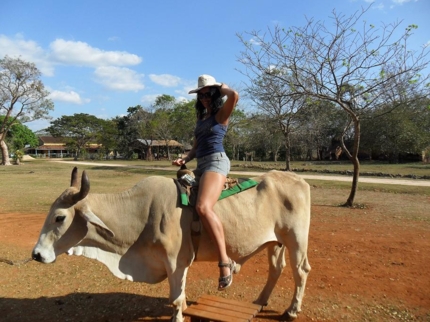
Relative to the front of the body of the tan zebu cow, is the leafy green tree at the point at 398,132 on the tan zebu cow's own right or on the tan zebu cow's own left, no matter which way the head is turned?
on the tan zebu cow's own right

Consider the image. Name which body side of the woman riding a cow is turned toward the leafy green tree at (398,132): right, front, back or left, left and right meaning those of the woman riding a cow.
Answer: back

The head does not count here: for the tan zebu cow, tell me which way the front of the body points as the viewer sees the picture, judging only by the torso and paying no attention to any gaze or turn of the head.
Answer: to the viewer's left

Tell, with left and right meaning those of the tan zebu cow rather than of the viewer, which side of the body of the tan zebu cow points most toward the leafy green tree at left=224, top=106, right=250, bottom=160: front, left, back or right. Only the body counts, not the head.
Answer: right

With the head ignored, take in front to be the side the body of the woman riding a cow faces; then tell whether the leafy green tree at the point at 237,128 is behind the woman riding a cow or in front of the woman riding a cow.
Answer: behind

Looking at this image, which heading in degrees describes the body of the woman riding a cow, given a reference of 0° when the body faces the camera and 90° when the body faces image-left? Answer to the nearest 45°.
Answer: approximately 45°
